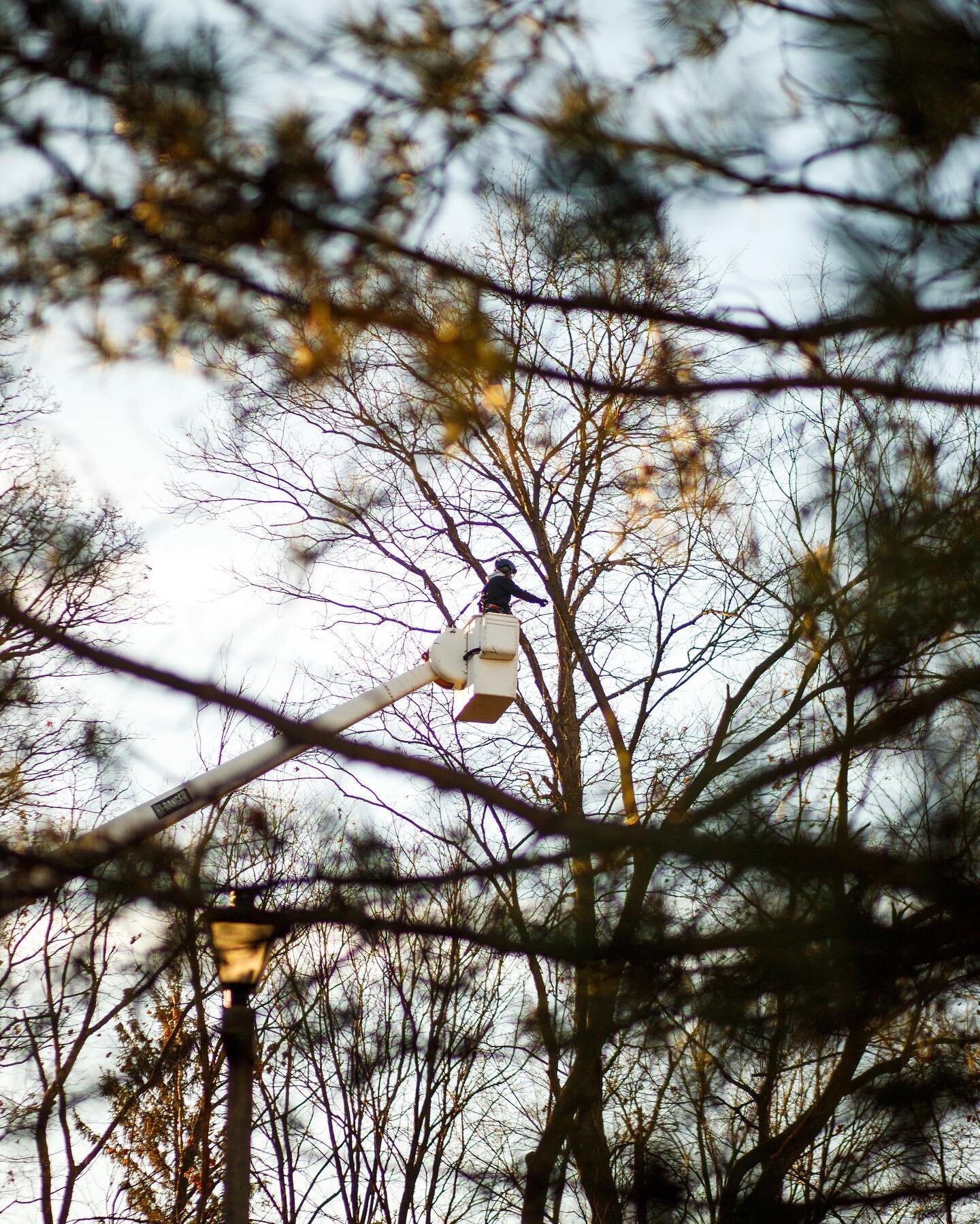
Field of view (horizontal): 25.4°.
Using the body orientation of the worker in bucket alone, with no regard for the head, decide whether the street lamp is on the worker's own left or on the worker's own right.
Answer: on the worker's own right

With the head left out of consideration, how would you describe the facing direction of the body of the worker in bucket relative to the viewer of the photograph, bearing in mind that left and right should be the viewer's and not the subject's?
facing to the right of the viewer
